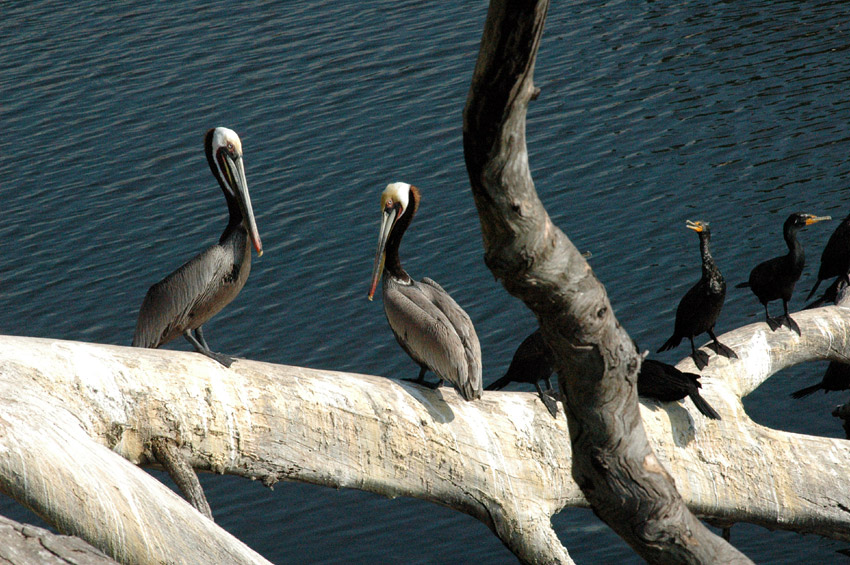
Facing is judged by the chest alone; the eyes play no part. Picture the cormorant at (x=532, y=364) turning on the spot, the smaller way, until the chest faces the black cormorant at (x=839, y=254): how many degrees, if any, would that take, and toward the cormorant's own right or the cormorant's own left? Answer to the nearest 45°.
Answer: approximately 45° to the cormorant's own left

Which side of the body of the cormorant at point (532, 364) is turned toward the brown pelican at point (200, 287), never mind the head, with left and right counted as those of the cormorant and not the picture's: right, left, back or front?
back

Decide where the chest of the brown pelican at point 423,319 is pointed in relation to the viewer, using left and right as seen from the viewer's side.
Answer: facing to the left of the viewer

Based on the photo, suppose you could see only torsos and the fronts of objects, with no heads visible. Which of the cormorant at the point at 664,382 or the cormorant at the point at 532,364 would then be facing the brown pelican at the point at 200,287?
the cormorant at the point at 664,382

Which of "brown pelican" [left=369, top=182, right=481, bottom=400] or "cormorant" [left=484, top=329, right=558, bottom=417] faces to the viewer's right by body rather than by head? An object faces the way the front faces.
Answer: the cormorant

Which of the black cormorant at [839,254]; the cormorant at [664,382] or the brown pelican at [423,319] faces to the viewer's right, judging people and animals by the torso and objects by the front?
the black cormorant

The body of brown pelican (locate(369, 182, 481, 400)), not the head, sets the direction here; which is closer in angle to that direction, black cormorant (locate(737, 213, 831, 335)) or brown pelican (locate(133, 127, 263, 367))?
the brown pelican

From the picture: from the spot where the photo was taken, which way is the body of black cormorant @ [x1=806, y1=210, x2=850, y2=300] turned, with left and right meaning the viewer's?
facing to the right of the viewer

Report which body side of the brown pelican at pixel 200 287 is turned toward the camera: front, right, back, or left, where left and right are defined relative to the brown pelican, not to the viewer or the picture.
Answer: right

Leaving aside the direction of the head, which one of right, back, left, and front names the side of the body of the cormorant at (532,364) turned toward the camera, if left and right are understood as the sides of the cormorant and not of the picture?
right

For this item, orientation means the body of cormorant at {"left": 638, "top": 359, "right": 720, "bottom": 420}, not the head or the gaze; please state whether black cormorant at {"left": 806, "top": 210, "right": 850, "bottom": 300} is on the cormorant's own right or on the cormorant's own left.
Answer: on the cormorant's own right

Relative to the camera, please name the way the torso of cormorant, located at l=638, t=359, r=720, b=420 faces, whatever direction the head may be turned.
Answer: to the viewer's left

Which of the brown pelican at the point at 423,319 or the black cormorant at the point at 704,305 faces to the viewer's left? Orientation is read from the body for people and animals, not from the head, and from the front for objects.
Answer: the brown pelican
